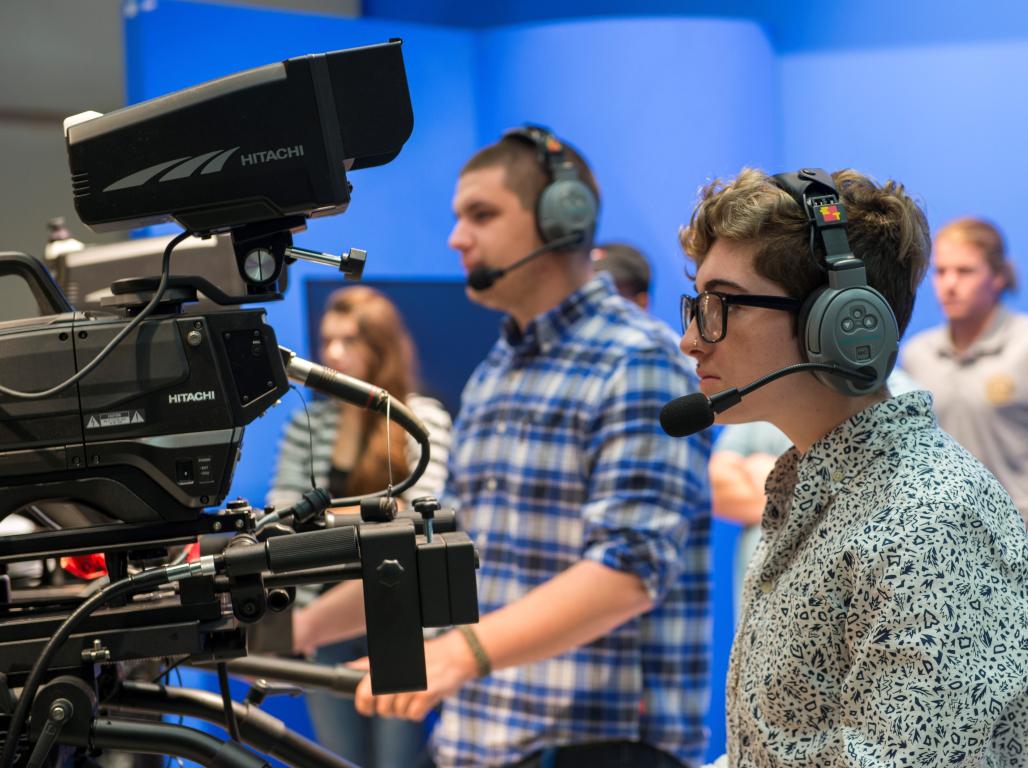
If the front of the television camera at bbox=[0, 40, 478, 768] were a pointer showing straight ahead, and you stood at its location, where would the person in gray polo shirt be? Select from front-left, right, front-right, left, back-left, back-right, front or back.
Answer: back-right

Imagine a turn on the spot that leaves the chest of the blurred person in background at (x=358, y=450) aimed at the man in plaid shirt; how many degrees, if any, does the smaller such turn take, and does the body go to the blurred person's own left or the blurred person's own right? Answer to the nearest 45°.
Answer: approximately 45° to the blurred person's own left

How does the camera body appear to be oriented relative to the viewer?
to the viewer's left

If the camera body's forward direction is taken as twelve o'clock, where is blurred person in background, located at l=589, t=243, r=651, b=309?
The blurred person in background is roughly at 4 o'clock from the camera body.

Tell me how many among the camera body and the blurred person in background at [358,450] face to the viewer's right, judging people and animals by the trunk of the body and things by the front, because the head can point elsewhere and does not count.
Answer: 0

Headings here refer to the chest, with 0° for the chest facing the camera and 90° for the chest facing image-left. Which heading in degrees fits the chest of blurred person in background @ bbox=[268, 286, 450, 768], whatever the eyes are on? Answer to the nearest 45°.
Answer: approximately 45°

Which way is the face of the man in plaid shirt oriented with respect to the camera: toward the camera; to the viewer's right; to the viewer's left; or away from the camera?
to the viewer's left

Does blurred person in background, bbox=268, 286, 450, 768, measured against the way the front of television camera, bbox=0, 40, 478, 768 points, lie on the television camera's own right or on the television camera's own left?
on the television camera's own right

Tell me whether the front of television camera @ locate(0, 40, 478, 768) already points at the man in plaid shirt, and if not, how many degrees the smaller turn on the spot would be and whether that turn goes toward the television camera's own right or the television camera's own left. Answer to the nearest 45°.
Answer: approximately 135° to the television camera's own right

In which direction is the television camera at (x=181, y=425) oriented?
to the viewer's left
